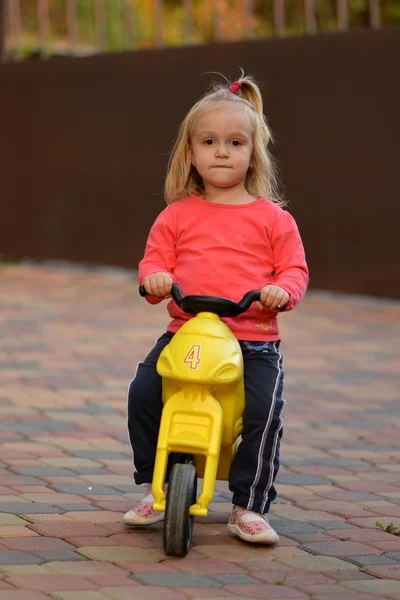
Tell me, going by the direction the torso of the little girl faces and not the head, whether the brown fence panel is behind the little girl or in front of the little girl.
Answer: behind

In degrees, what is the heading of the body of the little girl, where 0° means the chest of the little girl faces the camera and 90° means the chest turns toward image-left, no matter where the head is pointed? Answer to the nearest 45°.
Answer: approximately 0°

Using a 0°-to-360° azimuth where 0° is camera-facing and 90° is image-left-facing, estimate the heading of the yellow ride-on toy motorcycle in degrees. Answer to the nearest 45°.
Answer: approximately 0°

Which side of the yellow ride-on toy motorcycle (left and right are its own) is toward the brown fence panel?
back
